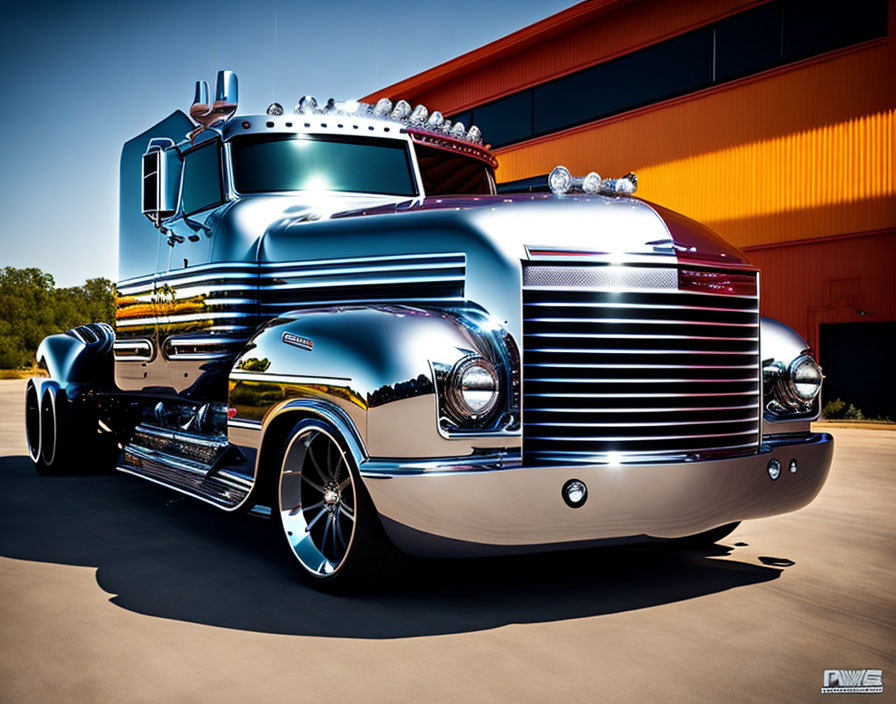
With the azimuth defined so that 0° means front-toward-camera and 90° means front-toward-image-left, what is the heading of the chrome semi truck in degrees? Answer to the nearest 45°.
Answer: approximately 315°

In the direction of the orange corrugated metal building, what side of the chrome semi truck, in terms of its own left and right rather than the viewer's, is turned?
left

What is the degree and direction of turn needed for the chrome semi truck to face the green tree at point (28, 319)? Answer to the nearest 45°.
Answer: approximately 180°
